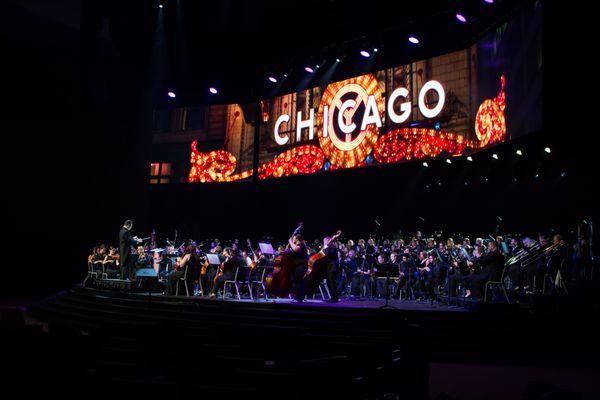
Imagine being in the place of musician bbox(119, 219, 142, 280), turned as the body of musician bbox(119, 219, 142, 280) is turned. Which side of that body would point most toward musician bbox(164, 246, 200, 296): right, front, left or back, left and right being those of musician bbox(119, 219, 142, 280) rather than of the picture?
front

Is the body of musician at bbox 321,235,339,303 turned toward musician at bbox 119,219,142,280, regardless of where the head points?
yes

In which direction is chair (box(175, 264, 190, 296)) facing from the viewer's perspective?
to the viewer's left

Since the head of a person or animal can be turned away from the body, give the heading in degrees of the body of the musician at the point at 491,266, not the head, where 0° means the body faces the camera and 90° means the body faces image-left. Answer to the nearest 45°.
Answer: approximately 90°

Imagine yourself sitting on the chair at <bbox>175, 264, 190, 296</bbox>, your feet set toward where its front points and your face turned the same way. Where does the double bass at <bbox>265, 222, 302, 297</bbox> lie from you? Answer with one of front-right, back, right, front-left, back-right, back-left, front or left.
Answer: back-left

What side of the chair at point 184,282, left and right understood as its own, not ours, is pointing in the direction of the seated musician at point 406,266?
back

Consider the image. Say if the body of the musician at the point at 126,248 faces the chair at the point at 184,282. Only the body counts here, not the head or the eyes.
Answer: yes

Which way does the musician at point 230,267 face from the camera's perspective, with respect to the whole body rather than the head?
to the viewer's left

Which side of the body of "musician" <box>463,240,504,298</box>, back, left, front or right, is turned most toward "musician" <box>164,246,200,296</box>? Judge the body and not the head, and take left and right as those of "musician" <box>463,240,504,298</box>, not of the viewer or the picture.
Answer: front

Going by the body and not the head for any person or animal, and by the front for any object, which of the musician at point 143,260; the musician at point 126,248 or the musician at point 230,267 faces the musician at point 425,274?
the musician at point 126,248

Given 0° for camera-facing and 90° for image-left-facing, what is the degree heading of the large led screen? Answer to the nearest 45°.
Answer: approximately 45°

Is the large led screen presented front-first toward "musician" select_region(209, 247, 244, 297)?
yes

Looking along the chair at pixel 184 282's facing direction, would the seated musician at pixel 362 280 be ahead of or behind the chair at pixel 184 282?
behind

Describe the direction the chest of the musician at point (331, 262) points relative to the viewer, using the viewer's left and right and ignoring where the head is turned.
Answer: facing to the left of the viewer
